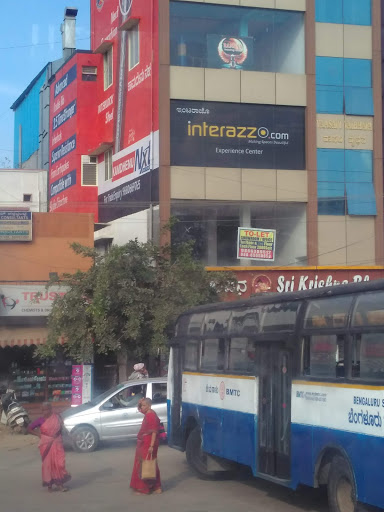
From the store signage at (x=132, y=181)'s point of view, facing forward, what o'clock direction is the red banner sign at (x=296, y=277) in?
The red banner sign is roughly at 8 o'clock from the store signage.

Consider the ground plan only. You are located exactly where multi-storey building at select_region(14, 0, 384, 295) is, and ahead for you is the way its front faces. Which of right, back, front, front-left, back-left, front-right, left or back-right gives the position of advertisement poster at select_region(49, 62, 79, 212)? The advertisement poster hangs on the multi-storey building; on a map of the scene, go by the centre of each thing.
back-right

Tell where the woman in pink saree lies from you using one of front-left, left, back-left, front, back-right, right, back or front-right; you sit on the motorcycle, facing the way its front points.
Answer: back-left

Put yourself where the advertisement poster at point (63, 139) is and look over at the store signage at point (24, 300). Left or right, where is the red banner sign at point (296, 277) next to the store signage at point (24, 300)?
left

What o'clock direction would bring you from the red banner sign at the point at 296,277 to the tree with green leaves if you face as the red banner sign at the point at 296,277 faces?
The tree with green leaves is roughly at 1 o'clock from the red banner sign.

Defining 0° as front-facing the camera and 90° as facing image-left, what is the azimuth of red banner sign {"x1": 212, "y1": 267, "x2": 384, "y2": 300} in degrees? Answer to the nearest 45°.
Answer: approximately 0°

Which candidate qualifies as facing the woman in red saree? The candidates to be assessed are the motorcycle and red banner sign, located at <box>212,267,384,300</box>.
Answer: the red banner sign

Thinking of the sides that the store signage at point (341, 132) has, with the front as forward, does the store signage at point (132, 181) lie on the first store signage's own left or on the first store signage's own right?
on the first store signage's own right

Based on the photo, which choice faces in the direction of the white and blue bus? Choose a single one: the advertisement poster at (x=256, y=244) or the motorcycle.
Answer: the advertisement poster

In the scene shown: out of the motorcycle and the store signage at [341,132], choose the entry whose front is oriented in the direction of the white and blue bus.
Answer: the store signage

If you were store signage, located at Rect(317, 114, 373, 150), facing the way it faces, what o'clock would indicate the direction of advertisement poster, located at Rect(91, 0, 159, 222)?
The advertisement poster is roughly at 3 o'clock from the store signage.

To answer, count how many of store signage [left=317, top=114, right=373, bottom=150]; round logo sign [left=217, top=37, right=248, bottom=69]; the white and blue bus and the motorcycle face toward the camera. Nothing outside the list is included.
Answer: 2

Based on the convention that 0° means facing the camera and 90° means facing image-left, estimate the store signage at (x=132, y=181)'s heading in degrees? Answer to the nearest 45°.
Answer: approximately 45°
